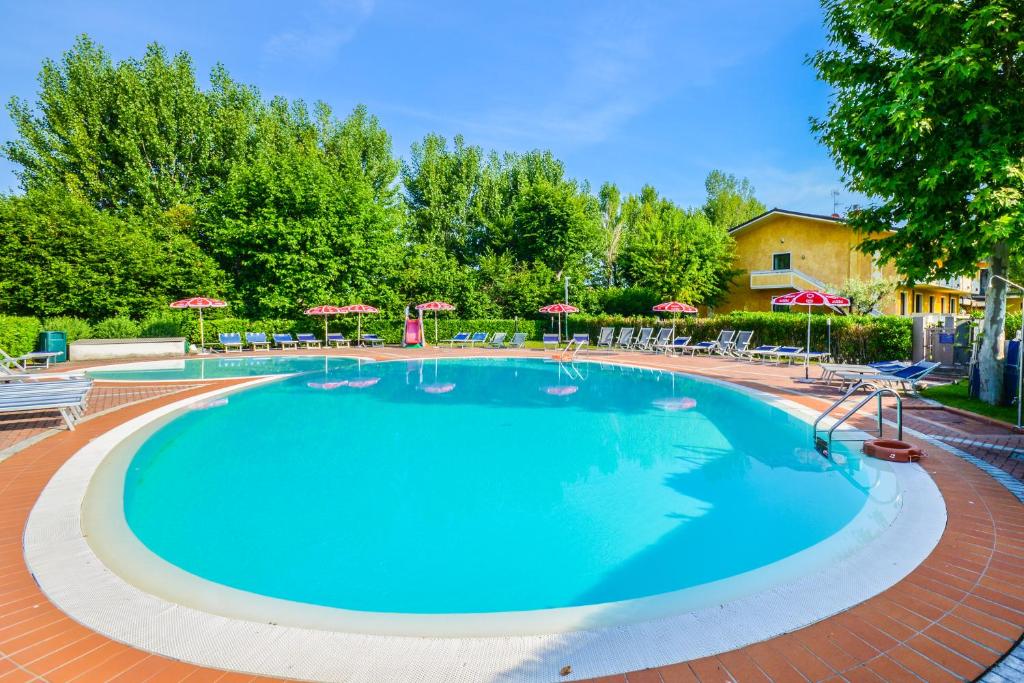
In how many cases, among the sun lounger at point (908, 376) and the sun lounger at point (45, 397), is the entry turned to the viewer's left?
1

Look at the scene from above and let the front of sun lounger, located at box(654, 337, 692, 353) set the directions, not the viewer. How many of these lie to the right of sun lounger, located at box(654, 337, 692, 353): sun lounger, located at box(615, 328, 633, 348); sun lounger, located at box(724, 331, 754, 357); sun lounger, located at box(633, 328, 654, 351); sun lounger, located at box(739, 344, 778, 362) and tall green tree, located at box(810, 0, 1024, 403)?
2

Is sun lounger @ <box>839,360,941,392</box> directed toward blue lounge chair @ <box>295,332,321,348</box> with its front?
yes

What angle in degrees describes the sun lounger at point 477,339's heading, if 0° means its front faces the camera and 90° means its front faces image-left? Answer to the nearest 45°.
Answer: approximately 45°

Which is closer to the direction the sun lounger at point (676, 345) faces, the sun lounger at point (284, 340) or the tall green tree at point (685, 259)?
the sun lounger

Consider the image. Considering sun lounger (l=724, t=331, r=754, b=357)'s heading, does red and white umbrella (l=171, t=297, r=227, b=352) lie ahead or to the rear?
ahead

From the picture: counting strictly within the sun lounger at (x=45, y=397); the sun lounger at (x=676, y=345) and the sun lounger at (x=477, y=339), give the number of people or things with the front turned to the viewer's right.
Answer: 1

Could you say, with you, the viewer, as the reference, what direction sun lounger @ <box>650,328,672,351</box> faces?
facing the viewer and to the left of the viewer

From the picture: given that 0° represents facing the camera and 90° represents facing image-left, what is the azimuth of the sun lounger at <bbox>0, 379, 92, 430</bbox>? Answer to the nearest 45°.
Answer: approximately 270°

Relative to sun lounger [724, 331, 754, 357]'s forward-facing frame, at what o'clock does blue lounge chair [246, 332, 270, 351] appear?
The blue lounge chair is roughly at 1 o'clock from the sun lounger.

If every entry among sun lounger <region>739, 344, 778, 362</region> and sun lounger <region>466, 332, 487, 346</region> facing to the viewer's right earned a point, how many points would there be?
0

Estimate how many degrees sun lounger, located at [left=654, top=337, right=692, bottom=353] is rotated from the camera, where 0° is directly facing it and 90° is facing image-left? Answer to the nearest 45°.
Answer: approximately 45°

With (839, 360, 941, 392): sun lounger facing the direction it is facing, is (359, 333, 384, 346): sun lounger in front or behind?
in front

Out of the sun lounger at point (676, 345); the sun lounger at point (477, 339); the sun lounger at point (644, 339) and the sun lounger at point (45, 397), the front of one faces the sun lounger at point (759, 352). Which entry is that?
the sun lounger at point (45, 397)

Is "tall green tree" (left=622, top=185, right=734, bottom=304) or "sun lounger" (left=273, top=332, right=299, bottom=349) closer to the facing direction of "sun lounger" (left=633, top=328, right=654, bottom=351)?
the sun lounger
